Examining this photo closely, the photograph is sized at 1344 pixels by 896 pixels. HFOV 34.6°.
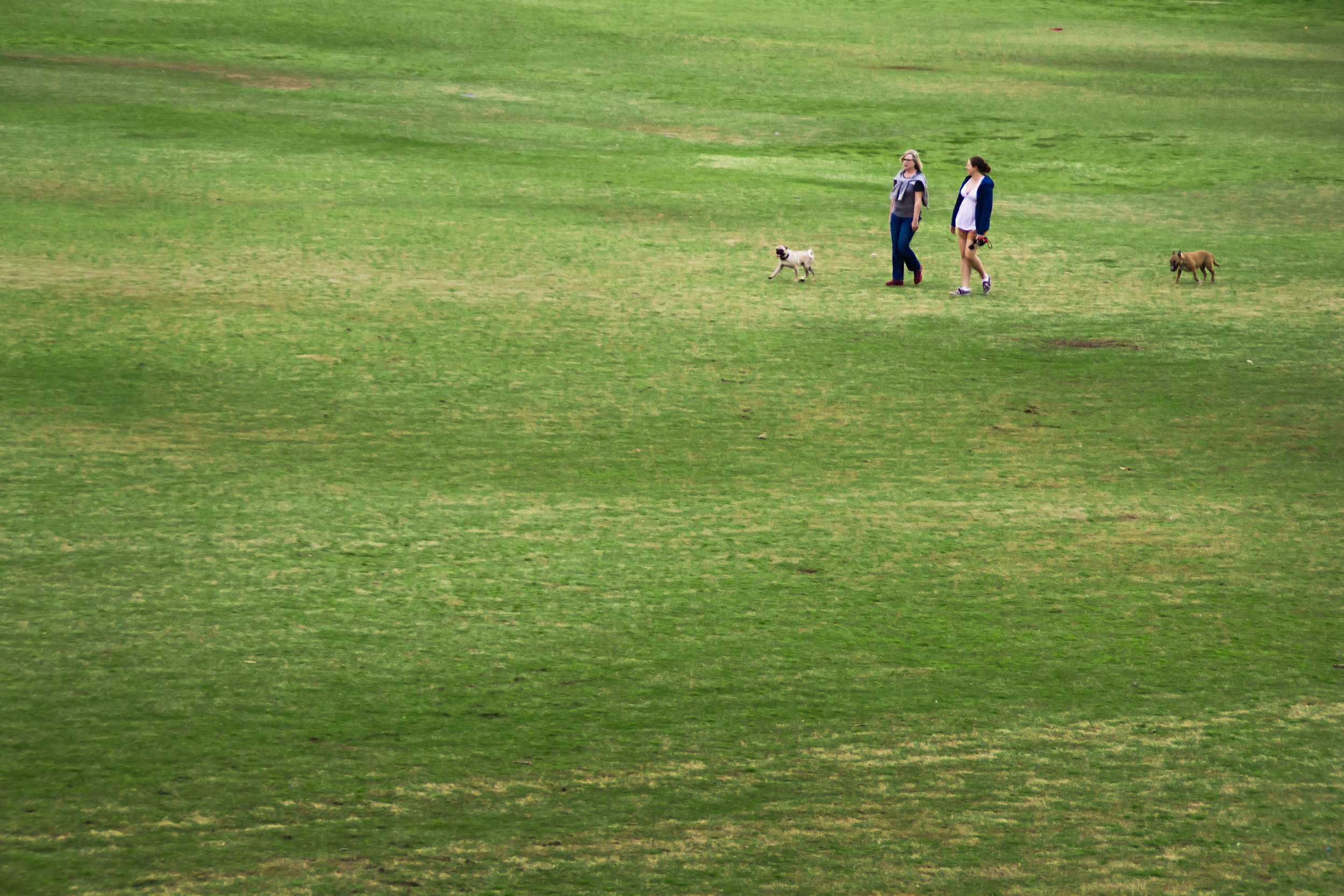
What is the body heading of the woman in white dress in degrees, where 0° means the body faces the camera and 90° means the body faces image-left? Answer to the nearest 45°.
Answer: approximately 45°

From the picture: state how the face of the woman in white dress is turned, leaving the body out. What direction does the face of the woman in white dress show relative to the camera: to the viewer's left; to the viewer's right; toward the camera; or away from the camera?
to the viewer's left
